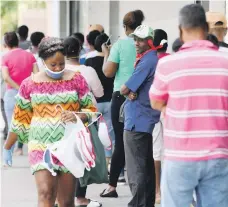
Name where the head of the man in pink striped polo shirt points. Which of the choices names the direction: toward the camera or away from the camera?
away from the camera

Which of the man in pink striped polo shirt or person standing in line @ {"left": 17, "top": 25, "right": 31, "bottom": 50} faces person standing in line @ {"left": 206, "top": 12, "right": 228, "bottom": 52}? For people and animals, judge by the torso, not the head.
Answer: the man in pink striped polo shirt

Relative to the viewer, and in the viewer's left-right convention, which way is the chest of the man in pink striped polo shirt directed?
facing away from the viewer

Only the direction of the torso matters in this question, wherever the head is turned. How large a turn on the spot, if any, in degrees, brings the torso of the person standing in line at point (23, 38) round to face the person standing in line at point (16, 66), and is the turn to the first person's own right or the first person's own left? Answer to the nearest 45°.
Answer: approximately 180°

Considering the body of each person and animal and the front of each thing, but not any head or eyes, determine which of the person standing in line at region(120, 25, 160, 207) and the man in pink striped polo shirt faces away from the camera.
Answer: the man in pink striped polo shirt

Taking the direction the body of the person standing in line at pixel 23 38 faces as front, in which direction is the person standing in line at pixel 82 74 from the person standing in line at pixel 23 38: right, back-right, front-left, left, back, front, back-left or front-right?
back

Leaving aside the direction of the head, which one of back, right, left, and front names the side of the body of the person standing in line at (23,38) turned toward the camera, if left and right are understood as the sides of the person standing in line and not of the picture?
back

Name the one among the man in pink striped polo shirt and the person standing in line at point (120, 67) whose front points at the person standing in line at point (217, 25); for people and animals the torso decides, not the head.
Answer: the man in pink striped polo shirt

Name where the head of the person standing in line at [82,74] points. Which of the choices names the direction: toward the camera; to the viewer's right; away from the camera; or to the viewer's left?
away from the camera

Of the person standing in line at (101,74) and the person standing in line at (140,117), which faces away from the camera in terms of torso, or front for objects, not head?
the person standing in line at (101,74)

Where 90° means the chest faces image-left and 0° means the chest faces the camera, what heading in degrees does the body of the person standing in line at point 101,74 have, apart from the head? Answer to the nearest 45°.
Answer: approximately 180°

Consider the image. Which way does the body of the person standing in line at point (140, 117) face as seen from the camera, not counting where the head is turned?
to the viewer's left

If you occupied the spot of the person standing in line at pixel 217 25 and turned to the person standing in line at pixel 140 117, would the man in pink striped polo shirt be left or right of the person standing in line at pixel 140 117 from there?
left
